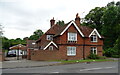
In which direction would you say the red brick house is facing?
toward the camera
